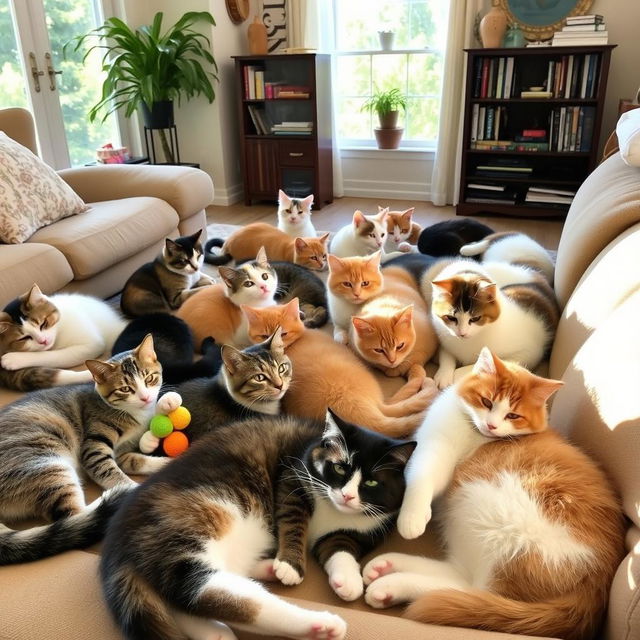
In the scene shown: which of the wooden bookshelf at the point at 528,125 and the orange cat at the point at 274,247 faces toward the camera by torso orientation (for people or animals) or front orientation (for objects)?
the wooden bookshelf

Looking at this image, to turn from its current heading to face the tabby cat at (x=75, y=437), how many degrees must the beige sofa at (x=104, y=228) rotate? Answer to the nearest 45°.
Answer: approximately 45° to its right

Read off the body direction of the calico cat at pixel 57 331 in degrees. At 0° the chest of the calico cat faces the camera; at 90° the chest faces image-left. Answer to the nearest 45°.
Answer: approximately 45°

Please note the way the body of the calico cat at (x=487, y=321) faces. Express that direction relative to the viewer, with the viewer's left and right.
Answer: facing the viewer and to the left of the viewer

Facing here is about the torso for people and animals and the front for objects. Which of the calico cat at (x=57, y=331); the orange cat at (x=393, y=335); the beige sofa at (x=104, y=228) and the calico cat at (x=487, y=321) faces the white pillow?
the beige sofa

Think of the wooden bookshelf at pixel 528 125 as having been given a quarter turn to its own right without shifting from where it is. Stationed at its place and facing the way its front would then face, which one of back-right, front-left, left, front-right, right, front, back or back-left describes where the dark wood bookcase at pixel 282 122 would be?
front

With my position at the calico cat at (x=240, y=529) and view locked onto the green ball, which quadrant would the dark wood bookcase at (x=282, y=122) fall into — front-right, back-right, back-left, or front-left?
front-right

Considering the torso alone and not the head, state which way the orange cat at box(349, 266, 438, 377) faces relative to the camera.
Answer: toward the camera

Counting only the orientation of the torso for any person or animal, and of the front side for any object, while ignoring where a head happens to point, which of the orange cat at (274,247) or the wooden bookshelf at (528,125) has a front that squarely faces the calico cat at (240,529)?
the wooden bookshelf

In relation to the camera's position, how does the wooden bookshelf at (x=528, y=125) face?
facing the viewer

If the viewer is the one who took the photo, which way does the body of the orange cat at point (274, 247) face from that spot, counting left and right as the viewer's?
facing to the right of the viewer

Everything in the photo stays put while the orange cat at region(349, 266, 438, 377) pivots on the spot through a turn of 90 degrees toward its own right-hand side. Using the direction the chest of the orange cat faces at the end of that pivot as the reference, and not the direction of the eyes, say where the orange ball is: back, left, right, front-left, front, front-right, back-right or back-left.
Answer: front-left

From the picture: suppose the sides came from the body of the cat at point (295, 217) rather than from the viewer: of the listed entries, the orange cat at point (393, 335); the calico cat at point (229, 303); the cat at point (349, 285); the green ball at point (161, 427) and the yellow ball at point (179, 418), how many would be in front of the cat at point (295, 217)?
5

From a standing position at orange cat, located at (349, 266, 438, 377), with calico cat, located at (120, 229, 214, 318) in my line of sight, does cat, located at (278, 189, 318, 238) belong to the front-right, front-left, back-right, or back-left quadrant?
front-right

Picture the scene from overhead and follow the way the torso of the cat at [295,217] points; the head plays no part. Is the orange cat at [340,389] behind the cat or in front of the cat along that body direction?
in front

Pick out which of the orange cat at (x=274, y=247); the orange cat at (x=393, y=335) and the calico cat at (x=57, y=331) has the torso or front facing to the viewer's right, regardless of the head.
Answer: the orange cat at (x=274, y=247)
